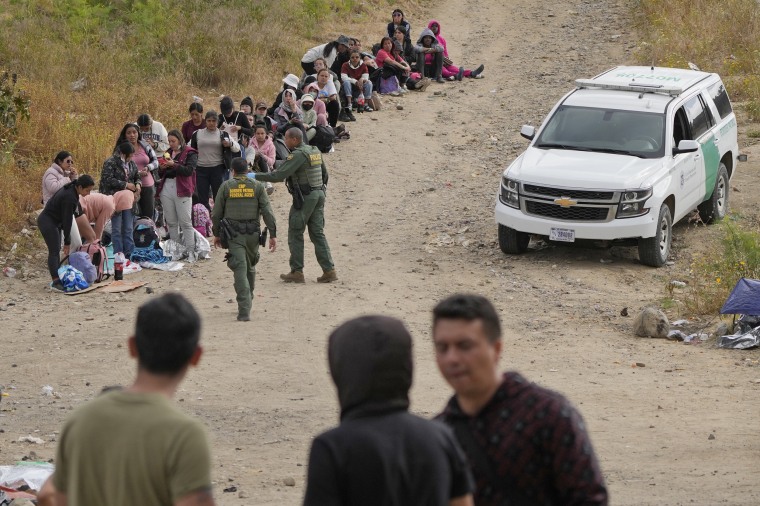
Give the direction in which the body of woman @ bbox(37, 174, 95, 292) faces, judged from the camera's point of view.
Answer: to the viewer's right

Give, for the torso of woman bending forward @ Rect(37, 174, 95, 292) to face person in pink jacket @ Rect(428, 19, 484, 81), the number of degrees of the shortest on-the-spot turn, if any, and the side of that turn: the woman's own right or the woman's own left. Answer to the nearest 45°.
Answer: approximately 45° to the woman's own left

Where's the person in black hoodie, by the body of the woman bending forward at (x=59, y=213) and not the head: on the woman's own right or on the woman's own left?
on the woman's own right

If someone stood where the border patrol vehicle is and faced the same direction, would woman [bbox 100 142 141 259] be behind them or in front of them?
in front

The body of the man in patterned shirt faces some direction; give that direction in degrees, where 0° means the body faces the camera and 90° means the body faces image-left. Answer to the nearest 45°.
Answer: approximately 45°

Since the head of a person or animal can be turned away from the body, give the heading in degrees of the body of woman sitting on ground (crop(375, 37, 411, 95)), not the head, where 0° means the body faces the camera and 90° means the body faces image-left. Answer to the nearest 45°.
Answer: approximately 315°

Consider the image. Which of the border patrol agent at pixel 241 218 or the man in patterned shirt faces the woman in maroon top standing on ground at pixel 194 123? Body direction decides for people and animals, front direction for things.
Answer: the border patrol agent

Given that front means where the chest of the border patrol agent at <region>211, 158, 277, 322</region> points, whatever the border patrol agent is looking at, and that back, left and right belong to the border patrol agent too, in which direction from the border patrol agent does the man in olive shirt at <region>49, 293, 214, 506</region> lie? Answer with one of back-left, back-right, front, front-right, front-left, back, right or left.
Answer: back

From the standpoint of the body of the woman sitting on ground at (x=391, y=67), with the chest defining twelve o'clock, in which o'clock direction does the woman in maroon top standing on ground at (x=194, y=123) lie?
the woman in maroon top standing on ground at (x=194, y=123) is roughly at 2 o'clock from the woman sitting on ground at (x=391, y=67).

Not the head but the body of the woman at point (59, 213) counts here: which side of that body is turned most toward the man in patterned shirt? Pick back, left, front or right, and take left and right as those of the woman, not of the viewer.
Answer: right

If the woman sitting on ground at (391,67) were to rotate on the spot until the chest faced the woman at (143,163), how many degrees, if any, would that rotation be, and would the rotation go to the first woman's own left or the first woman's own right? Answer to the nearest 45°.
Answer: approximately 45° to the first woman's own right

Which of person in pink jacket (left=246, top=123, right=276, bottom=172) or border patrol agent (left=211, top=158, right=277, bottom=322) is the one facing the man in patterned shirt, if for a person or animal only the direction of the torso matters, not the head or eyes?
the person in pink jacket

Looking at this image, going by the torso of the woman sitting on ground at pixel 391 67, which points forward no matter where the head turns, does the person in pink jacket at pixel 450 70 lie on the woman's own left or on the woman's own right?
on the woman's own left

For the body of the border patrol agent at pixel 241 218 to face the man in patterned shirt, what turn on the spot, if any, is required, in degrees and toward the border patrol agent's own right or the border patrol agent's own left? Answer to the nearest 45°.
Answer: approximately 180°

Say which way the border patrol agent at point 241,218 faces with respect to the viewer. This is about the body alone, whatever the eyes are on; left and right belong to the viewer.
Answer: facing away from the viewer

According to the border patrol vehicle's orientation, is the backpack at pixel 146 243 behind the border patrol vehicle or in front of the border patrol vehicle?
in front
